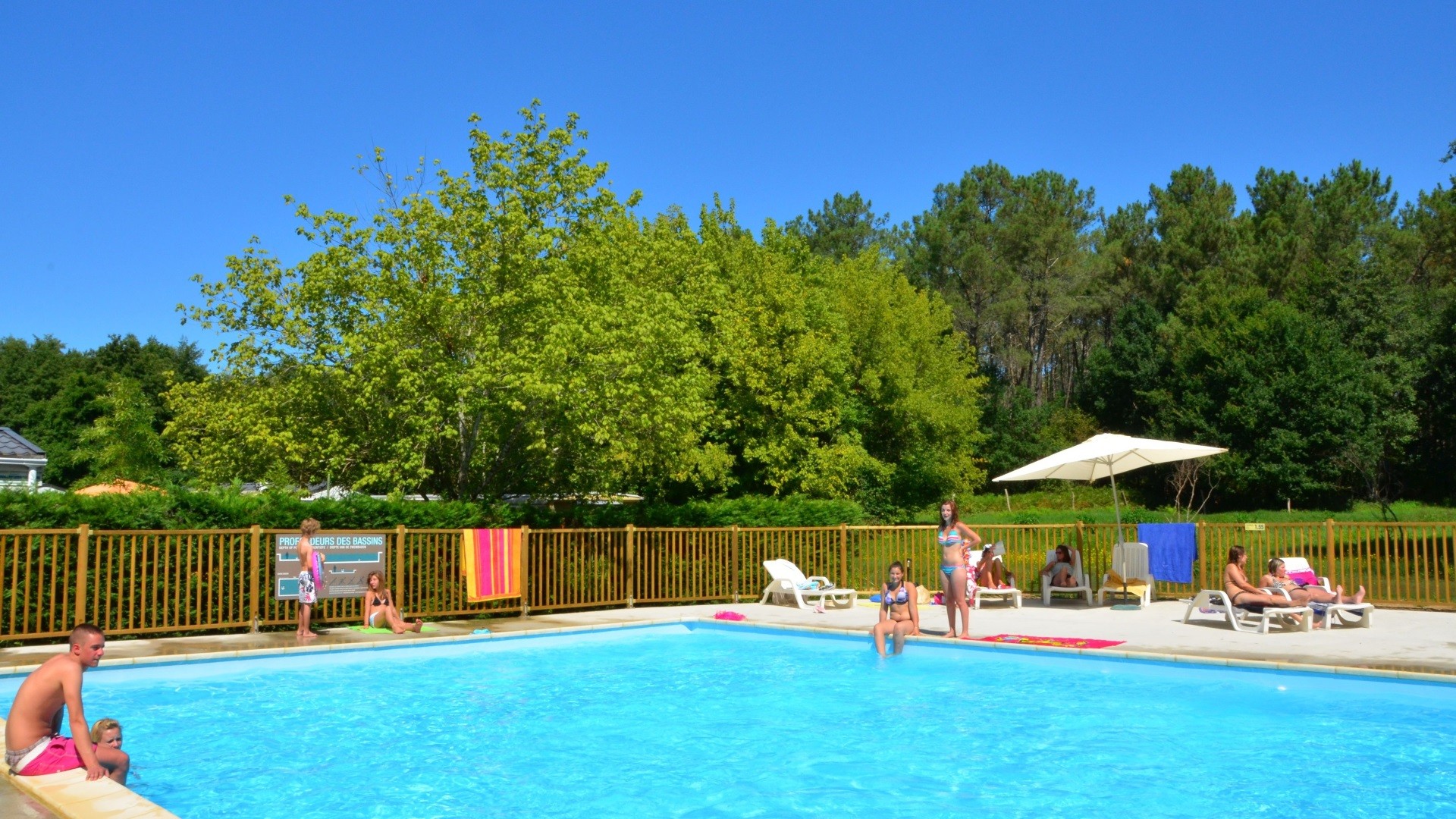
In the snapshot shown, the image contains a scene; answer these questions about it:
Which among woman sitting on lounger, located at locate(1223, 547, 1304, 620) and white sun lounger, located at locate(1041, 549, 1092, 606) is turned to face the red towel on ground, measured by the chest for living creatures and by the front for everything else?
the white sun lounger

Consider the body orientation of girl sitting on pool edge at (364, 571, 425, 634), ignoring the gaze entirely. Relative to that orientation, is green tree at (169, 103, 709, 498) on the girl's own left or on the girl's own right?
on the girl's own left

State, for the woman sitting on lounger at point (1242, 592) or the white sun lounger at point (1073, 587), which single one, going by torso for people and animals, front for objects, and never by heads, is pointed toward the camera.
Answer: the white sun lounger

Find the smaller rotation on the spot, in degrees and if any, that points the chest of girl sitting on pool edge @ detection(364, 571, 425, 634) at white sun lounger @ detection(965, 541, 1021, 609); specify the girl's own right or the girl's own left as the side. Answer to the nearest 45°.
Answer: approximately 45° to the girl's own left

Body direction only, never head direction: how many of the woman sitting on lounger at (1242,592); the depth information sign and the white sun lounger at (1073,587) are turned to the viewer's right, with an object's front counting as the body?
1

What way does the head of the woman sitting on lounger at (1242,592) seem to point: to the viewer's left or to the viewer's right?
to the viewer's right

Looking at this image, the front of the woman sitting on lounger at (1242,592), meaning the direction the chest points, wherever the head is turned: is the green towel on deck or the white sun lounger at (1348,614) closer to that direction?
the white sun lounger

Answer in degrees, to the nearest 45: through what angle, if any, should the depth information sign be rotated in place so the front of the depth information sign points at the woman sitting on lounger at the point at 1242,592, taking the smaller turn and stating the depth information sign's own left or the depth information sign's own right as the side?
approximately 90° to the depth information sign's own left

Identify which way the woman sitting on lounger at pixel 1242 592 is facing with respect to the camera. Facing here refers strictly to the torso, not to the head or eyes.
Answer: to the viewer's right

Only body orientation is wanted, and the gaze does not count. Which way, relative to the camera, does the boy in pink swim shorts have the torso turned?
to the viewer's right

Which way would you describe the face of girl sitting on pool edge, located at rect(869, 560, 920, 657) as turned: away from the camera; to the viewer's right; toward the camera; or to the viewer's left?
toward the camera

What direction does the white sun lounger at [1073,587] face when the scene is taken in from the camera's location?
facing the viewer

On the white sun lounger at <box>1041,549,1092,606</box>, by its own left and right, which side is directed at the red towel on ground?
front
